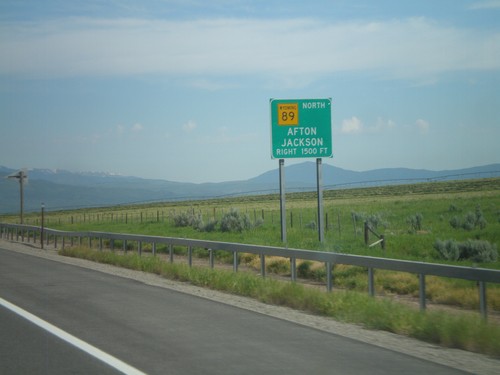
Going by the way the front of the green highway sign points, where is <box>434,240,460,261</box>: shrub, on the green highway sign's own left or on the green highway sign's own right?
on the green highway sign's own left

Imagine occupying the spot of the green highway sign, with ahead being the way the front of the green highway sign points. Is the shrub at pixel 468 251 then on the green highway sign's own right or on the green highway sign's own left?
on the green highway sign's own left

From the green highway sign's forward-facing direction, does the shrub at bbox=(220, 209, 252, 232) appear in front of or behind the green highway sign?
behind

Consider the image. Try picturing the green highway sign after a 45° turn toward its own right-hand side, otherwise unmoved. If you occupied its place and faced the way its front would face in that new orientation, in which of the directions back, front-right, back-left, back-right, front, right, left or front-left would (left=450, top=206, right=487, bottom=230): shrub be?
back

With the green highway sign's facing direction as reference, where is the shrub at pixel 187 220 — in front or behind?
behind

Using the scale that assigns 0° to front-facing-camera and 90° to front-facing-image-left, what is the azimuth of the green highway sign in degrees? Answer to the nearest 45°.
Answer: approximately 0°
